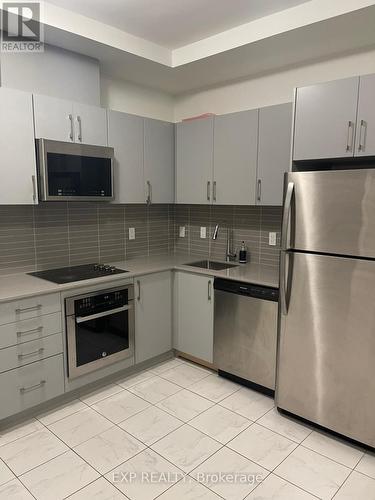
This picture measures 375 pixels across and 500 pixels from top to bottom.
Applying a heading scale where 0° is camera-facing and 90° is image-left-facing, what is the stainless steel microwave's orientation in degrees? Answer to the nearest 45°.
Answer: approximately 315°

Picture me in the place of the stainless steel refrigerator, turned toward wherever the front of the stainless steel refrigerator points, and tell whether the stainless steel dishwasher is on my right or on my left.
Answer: on my right

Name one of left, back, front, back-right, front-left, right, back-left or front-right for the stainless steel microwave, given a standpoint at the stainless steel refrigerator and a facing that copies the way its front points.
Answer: front-right

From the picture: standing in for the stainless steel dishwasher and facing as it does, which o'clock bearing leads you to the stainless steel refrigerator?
The stainless steel refrigerator is roughly at 9 o'clock from the stainless steel dishwasher.

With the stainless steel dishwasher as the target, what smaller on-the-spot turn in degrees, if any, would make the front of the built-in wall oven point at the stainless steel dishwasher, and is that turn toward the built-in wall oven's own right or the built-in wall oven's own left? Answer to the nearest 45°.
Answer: approximately 45° to the built-in wall oven's own left

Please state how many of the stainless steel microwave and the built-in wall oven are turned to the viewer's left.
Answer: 0

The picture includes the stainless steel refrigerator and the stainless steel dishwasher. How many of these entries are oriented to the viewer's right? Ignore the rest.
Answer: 0

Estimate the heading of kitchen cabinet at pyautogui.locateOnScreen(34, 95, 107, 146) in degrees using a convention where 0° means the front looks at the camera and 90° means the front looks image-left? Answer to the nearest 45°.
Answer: approximately 315°
